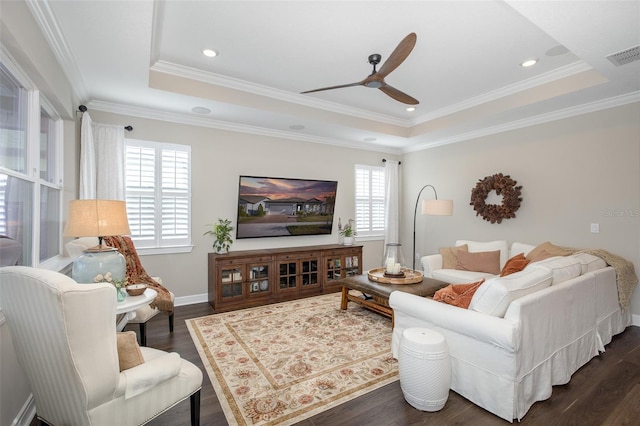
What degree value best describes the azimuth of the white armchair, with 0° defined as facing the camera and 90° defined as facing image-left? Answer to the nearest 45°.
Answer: approximately 225°

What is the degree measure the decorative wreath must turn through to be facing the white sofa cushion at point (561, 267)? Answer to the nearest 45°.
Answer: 0° — it already faces it

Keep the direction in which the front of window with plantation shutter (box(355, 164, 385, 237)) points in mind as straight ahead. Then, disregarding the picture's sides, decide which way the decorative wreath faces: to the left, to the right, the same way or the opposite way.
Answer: to the right

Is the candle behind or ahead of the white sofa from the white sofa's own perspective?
ahead

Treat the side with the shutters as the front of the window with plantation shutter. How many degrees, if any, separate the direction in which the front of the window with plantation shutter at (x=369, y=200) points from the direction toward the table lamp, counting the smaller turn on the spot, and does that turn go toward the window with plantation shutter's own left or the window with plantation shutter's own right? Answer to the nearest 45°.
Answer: approximately 90° to the window with plantation shutter's own right

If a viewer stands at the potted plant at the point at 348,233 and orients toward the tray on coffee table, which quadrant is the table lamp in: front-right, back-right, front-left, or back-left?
front-right

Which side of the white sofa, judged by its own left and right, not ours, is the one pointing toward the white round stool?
left

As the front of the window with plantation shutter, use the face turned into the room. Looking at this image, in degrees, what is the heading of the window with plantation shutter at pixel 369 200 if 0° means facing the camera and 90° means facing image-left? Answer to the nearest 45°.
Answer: approximately 315°

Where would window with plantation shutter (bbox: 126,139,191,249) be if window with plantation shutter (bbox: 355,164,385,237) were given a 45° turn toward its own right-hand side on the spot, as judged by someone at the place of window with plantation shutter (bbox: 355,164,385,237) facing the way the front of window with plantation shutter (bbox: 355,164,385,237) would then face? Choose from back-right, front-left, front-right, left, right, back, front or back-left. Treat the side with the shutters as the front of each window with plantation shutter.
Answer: front-right

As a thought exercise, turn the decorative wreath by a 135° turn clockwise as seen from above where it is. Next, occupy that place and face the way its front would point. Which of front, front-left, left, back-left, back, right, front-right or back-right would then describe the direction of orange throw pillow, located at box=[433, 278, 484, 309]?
back-left
